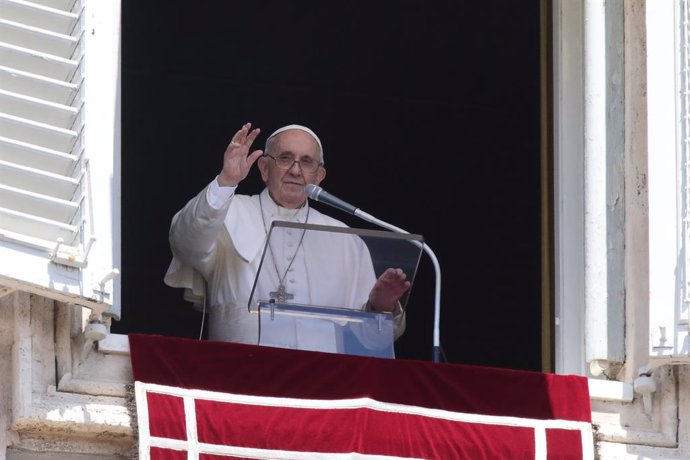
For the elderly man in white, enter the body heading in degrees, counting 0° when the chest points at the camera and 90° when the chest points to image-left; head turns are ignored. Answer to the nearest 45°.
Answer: approximately 0°

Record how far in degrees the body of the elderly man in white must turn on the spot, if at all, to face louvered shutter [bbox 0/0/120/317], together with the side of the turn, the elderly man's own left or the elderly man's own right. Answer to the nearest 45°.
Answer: approximately 45° to the elderly man's own right

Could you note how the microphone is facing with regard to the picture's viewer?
facing to the left of the viewer

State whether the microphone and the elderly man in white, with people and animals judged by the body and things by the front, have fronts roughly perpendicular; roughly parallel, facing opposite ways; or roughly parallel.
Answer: roughly perpendicular
